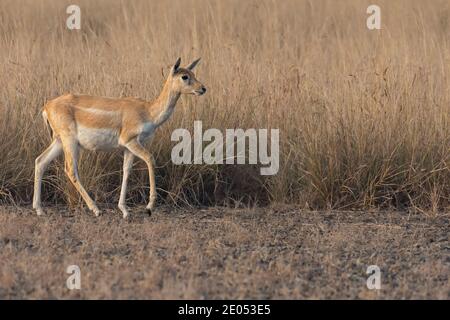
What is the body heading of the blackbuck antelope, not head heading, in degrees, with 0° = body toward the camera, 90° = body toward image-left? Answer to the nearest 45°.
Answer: approximately 270°
